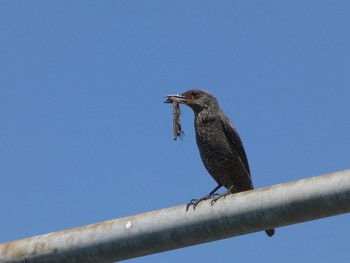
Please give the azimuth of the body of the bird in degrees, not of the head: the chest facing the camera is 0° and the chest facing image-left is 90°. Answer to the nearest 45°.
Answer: approximately 45°
